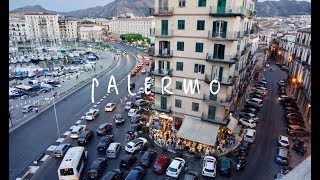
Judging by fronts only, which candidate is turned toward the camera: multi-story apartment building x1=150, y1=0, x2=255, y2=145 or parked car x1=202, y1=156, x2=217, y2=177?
the multi-story apartment building

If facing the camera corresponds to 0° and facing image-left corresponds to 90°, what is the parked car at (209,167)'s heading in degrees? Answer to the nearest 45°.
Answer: approximately 180°

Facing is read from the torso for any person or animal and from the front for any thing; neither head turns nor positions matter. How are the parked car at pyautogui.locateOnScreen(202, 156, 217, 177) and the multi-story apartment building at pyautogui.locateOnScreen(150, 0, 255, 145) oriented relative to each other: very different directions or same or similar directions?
very different directions

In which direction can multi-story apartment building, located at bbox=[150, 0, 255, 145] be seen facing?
toward the camera
